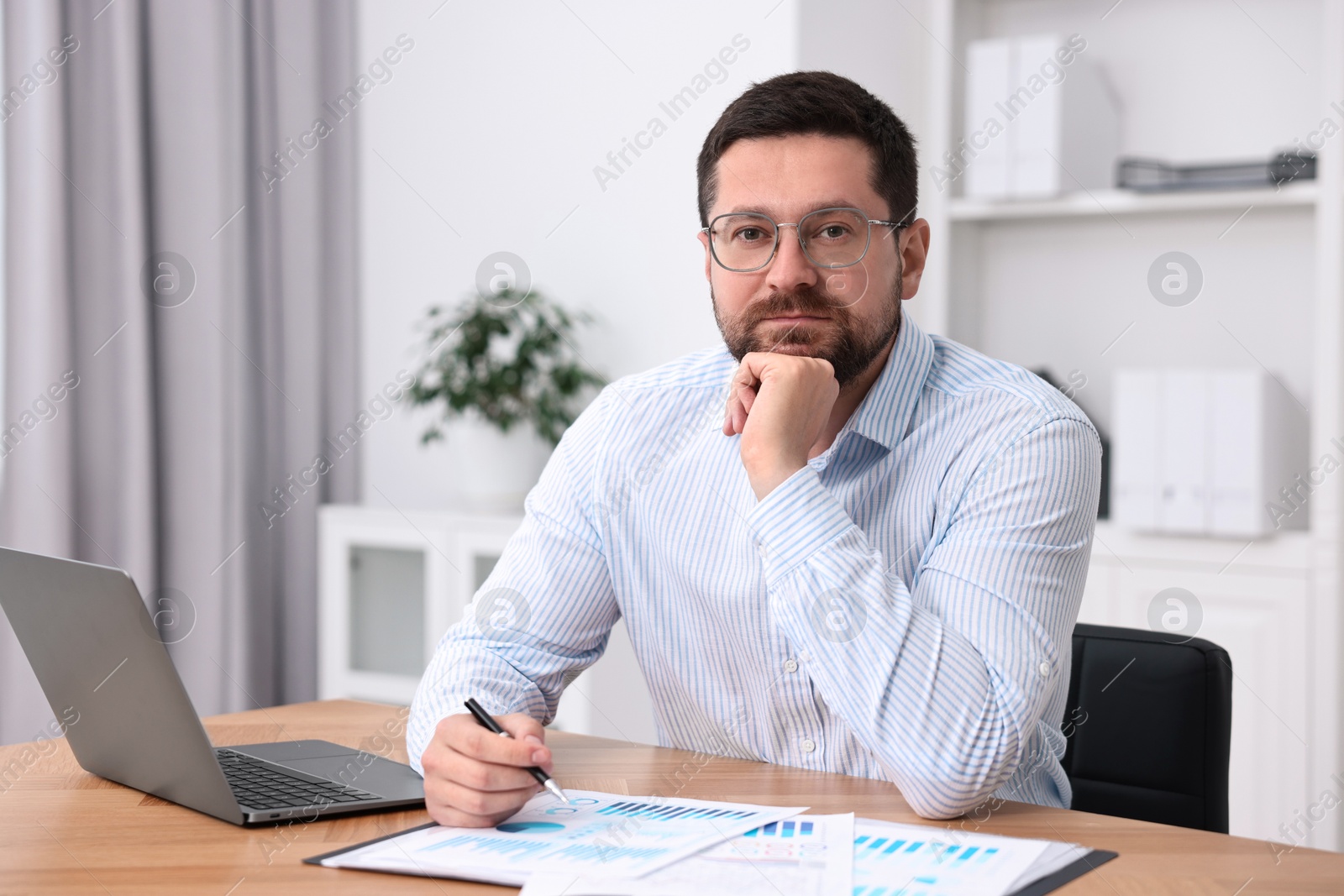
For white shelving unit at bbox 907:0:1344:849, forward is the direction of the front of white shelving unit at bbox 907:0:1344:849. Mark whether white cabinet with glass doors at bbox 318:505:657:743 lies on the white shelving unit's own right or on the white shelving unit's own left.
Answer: on the white shelving unit's own right

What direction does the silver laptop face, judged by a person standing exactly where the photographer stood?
facing away from the viewer and to the right of the viewer

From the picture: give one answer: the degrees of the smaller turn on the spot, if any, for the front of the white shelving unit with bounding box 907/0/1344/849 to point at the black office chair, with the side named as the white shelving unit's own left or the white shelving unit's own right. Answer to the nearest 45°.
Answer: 0° — it already faces it

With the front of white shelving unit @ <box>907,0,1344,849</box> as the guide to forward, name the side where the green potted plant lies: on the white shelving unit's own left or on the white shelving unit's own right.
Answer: on the white shelving unit's own right

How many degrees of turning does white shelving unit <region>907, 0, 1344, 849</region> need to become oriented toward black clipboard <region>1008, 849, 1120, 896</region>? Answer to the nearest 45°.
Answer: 0° — it already faces it

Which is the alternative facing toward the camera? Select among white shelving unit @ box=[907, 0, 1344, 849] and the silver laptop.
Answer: the white shelving unit

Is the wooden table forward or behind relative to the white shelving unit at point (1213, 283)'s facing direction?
forward

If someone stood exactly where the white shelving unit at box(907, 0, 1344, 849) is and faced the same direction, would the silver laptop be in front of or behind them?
in front

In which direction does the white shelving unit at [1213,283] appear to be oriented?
toward the camera

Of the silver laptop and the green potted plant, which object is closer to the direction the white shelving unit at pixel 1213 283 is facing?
the silver laptop

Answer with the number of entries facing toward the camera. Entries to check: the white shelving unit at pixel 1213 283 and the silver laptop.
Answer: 1
